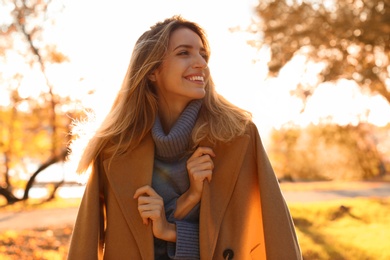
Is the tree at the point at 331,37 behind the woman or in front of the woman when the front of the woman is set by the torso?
behind

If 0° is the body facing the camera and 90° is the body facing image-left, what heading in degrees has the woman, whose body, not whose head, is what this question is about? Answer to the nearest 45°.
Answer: approximately 0°

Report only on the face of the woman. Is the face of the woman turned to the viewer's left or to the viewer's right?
to the viewer's right

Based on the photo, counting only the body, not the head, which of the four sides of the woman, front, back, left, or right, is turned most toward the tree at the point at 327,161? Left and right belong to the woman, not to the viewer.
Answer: back
